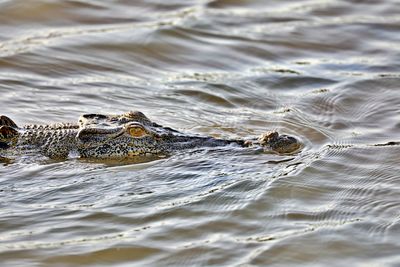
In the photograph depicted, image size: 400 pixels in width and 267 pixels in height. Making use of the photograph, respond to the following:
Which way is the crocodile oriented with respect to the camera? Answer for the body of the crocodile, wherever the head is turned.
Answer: to the viewer's right
